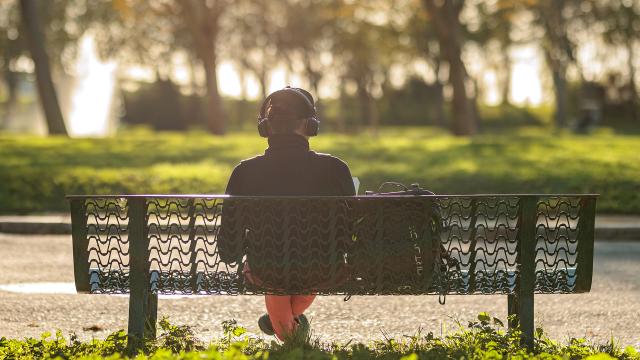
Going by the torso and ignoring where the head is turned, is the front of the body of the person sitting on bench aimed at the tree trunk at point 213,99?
yes

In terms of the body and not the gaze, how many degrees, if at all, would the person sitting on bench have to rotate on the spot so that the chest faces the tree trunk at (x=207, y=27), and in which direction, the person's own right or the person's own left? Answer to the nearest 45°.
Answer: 0° — they already face it

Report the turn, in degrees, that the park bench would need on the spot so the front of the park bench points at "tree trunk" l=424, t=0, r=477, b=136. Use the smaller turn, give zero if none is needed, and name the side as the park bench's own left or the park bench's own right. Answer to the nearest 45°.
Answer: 0° — it already faces it

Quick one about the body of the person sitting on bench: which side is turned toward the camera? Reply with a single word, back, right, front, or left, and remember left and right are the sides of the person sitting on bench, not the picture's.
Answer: back

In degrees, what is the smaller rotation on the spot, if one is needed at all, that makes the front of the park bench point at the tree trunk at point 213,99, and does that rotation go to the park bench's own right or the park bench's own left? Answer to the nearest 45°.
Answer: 0° — it already faces it

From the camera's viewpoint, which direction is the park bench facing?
away from the camera

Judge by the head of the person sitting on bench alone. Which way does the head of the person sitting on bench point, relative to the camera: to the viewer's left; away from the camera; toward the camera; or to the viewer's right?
away from the camera
